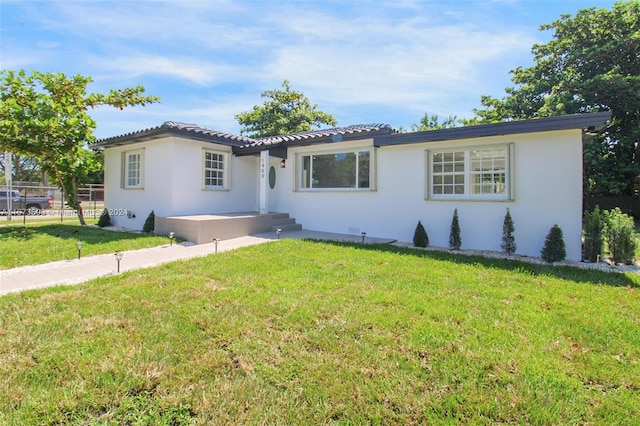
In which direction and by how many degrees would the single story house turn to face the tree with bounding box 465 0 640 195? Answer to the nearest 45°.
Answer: approximately 180°

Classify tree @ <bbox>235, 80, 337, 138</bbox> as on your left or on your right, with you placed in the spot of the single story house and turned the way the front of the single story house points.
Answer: on your right

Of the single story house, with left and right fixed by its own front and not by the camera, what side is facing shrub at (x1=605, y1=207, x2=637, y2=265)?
left

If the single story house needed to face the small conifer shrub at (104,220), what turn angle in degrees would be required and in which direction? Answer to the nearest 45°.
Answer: approximately 45° to its right

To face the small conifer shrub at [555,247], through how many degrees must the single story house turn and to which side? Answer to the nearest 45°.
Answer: approximately 90° to its left

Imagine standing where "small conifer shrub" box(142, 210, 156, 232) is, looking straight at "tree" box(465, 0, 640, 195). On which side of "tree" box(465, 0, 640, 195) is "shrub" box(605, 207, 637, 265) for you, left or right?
right

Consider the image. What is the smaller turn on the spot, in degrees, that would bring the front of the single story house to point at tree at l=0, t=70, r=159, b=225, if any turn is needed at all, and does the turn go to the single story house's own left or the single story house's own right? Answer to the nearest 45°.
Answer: approximately 45° to the single story house's own right

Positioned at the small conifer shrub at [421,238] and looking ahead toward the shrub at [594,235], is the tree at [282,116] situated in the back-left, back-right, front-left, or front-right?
back-left

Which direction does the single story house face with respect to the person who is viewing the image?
facing the viewer and to the left of the viewer

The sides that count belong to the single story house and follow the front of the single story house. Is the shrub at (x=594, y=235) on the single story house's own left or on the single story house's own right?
on the single story house's own left

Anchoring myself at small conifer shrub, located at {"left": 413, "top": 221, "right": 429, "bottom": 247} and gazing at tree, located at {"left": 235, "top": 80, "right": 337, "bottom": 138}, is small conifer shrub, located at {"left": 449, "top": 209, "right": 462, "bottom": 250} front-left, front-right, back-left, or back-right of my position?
back-right

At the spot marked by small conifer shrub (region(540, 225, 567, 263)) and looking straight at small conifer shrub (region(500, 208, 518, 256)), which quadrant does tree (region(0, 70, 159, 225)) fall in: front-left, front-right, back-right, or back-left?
front-left
